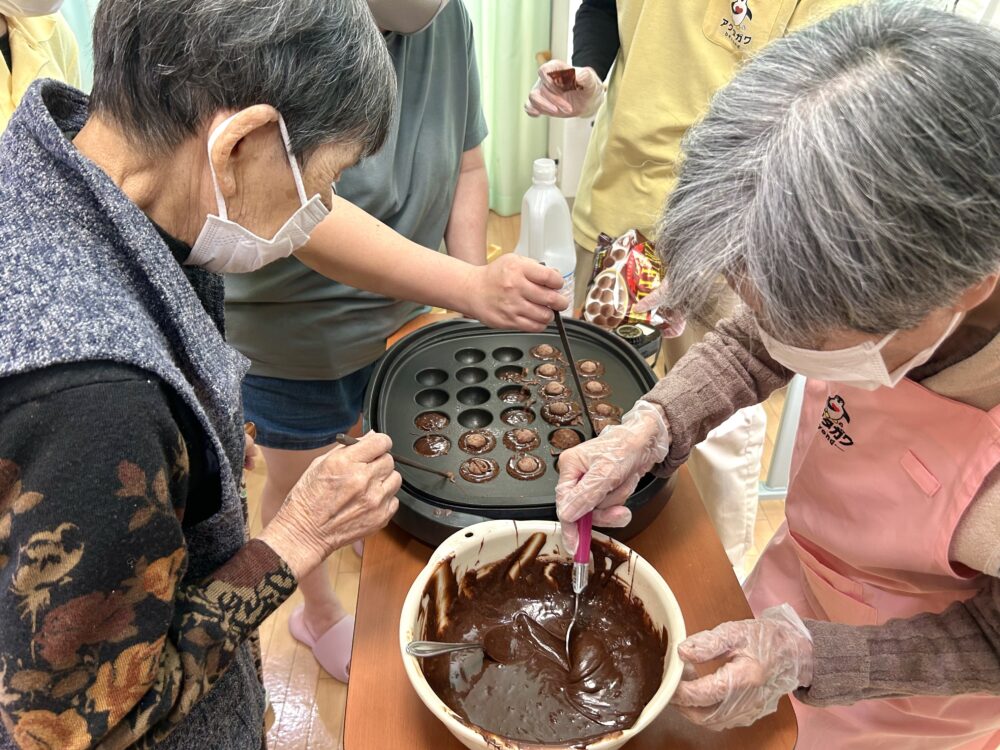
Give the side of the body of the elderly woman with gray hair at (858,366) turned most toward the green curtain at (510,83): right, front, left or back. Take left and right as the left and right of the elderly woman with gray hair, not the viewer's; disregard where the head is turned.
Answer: right

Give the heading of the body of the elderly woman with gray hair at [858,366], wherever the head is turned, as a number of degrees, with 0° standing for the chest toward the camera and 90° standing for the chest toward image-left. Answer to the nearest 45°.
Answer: approximately 45°

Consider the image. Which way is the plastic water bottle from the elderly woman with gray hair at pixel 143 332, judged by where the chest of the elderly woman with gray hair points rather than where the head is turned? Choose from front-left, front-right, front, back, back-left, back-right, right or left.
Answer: front-left

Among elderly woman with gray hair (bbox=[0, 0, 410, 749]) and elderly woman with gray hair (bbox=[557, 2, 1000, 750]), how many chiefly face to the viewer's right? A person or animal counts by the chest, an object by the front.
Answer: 1

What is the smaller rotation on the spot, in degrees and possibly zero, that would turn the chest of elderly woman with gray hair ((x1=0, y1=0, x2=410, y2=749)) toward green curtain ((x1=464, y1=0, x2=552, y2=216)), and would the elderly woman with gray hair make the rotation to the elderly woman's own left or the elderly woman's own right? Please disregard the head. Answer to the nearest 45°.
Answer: approximately 45° to the elderly woman's own left

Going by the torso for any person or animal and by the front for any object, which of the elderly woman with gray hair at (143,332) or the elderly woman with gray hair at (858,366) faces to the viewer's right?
the elderly woman with gray hair at (143,332)

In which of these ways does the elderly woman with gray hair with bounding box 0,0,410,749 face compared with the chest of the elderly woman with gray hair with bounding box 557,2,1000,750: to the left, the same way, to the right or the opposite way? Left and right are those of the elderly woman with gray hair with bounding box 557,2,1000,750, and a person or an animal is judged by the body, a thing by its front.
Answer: the opposite way

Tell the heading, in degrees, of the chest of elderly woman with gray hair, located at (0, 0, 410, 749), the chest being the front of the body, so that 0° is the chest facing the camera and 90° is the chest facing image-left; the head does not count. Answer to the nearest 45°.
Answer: approximately 270°

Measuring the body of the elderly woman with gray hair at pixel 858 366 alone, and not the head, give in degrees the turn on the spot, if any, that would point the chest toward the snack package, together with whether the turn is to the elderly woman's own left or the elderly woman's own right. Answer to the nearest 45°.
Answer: approximately 90° to the elderly woman's own right

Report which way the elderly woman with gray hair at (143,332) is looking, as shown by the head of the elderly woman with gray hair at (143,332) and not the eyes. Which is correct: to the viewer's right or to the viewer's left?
to the viewer's right
